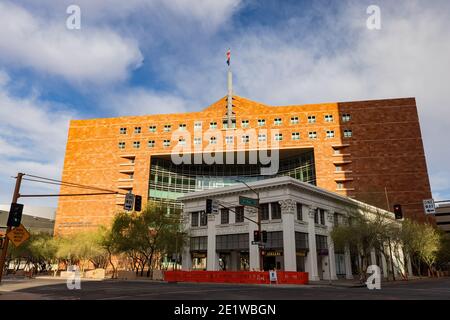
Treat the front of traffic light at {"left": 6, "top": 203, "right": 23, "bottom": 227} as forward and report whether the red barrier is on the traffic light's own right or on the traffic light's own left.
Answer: on the traffic light's own left

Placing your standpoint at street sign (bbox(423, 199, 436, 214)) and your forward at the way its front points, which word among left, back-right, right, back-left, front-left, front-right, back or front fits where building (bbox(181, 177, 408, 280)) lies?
back-right

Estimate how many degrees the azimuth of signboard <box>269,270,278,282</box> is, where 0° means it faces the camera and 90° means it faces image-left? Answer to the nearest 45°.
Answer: approximately 0°

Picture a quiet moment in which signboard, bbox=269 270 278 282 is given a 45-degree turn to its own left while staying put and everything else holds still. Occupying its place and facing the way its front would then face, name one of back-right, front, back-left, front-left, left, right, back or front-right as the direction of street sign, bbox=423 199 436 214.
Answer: front-left

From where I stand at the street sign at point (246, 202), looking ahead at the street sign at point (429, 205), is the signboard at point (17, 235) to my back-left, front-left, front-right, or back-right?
back-right

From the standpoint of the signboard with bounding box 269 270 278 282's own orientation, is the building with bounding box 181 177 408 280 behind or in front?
behind

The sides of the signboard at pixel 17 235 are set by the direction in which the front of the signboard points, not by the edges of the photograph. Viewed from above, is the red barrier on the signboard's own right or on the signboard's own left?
on the signboard's own left

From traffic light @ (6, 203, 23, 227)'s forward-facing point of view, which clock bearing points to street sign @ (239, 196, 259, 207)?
The street sign is roughly at 9 o'clock from the traffic light.

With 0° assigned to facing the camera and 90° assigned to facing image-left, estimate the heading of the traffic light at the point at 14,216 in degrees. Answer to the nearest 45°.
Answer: approximately 0°
